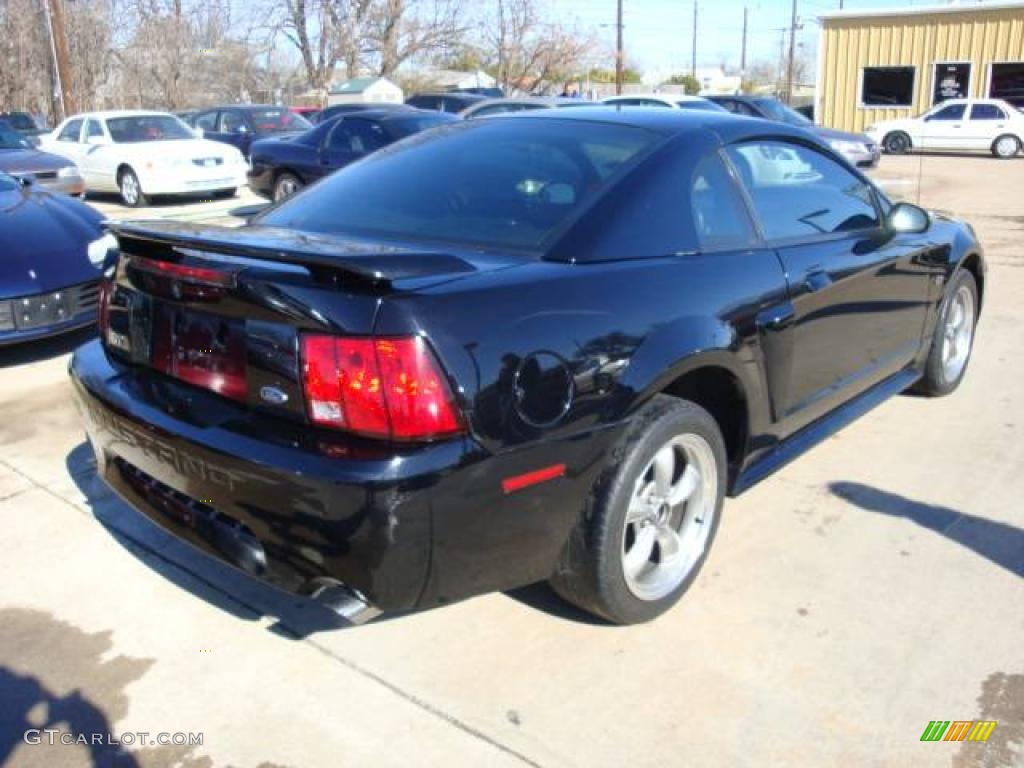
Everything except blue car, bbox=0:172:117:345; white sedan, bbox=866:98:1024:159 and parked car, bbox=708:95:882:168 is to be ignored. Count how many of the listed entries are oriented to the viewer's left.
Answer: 1

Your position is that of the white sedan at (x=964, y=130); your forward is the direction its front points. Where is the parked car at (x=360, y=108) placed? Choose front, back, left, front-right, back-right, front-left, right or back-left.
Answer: front-left

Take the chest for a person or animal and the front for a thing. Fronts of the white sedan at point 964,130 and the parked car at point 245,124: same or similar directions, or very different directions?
very different directions

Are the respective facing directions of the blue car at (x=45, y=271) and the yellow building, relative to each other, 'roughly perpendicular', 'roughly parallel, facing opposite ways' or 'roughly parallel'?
roughly perpendicular

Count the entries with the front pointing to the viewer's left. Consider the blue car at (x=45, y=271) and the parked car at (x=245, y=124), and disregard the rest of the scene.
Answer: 0

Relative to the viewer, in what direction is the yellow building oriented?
toward the camera

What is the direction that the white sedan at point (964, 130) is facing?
to the viewer's left

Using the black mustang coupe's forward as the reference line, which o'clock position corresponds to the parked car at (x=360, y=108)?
The parked car is roughly at 10 o'clock from the black mustang coupe.

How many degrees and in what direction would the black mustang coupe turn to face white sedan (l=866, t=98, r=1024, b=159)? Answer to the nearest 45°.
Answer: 0° — it already faces it

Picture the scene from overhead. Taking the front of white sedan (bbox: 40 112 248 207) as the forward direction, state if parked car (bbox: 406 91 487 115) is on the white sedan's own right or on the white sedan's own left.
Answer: on the white sedan's own left

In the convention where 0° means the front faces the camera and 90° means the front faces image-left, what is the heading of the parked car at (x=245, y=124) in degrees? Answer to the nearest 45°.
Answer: approximately 315°
